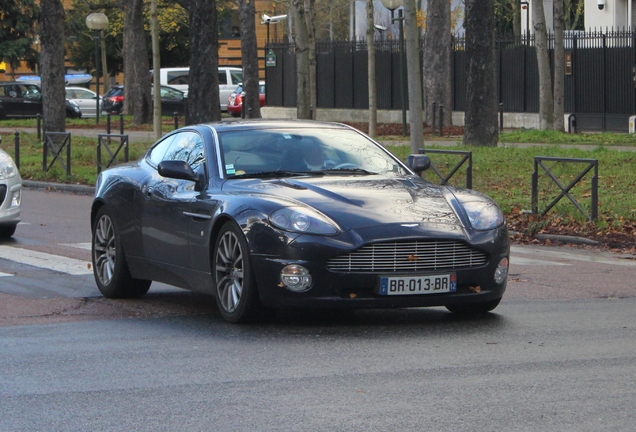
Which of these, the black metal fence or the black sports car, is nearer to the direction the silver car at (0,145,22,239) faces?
the black sports car

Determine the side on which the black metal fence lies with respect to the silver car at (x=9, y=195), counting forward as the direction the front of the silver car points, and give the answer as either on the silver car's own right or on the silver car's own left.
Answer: on the silver car's own left

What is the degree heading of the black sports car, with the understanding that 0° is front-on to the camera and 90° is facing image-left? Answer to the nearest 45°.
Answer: approximately 315°

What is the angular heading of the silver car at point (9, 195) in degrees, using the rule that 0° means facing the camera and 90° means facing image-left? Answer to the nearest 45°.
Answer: approximately 315°

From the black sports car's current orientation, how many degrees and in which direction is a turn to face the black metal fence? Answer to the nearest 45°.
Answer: approximately 135° to its left

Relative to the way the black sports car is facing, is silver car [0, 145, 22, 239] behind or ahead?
behind
